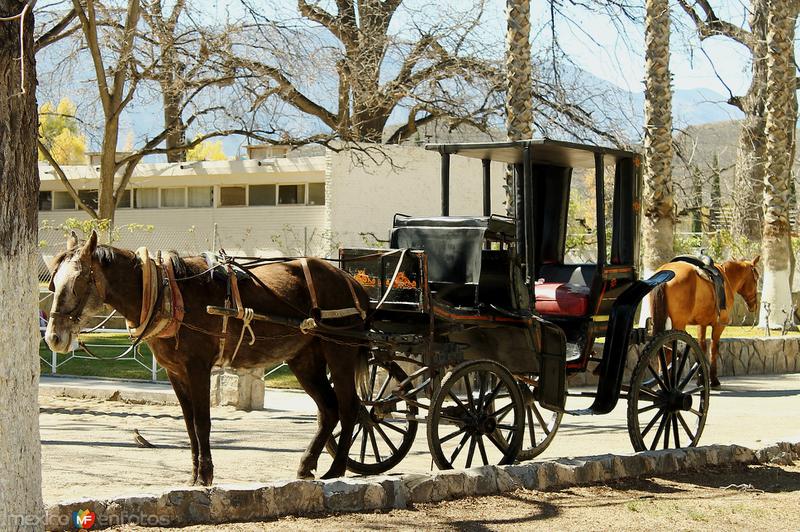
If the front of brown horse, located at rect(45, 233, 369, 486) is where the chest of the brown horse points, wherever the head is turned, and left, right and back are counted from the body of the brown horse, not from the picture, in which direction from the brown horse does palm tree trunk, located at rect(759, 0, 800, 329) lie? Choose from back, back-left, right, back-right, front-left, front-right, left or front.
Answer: back-right

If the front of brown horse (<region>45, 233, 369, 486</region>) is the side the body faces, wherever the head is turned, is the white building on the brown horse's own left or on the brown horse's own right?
on the brown horse's own right

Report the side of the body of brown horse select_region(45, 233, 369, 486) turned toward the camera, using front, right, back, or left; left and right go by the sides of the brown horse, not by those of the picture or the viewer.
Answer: left

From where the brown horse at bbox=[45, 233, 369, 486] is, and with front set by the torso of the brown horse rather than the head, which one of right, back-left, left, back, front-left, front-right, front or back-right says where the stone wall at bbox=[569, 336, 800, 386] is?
back-right

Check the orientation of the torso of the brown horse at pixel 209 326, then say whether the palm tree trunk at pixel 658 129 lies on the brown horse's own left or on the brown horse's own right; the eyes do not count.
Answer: on the brown horse's own right

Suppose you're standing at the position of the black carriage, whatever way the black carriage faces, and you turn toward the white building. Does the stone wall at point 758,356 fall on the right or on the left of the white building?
right

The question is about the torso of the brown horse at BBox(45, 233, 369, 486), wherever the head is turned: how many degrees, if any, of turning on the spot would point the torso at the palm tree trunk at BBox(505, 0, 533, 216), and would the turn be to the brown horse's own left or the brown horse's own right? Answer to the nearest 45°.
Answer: approximately 135° to the brown horse's own right

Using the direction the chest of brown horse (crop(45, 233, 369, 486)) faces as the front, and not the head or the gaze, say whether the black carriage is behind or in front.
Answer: behind

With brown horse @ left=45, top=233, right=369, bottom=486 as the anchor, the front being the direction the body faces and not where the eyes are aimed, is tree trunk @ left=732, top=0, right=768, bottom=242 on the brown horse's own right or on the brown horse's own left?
on the brown horse's own right
